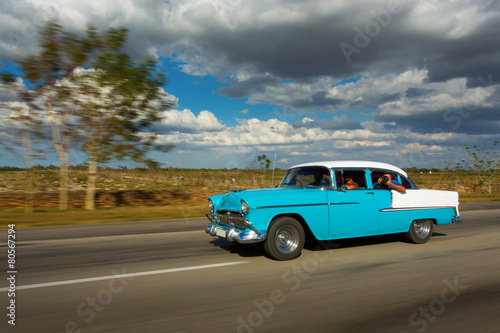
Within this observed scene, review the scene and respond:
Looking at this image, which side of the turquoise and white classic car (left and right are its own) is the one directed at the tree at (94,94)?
right
